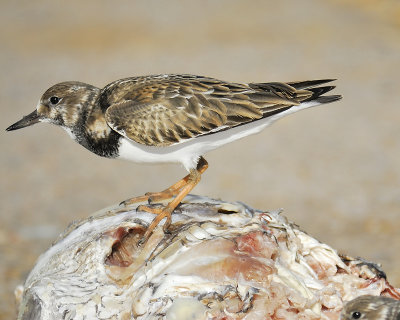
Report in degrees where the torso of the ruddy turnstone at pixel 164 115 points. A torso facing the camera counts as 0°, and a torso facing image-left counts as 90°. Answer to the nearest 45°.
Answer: approximately 90°

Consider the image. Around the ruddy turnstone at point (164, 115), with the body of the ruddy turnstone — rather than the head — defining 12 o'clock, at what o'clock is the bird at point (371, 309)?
The bird is roughly at 8 o'clock from the ruddy turnstone.
